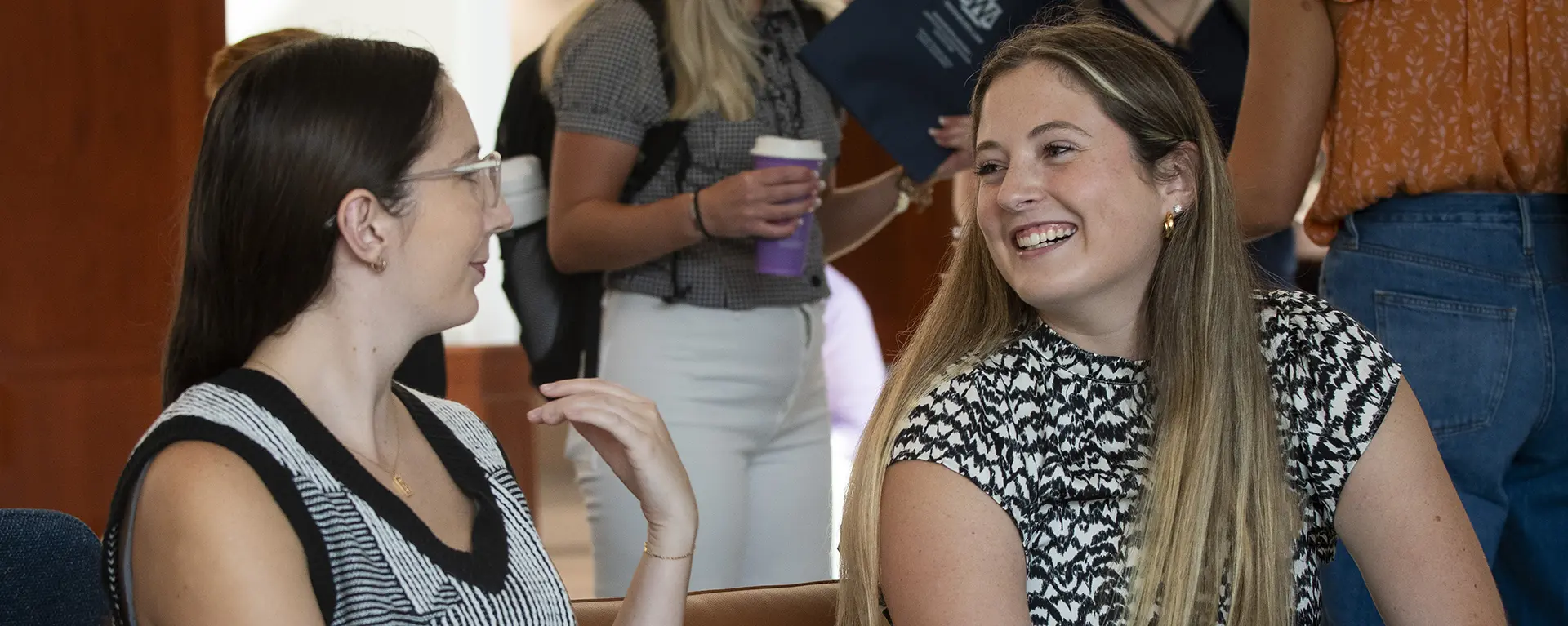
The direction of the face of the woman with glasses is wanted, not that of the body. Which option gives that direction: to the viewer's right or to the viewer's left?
to the viewer's right

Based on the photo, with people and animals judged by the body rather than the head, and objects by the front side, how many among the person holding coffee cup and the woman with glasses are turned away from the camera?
0

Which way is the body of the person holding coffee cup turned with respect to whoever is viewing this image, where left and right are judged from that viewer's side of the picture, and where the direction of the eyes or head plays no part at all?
facing the viewer and to the right of the viewer

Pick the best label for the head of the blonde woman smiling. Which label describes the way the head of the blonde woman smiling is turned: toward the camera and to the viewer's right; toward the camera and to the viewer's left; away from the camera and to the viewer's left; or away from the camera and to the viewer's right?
toward the camera and to the viewer's left

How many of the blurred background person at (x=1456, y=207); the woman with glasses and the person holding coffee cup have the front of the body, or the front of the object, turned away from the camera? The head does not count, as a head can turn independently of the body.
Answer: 1

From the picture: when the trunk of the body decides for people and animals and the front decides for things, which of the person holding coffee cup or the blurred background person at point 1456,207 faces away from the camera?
the blurred background person

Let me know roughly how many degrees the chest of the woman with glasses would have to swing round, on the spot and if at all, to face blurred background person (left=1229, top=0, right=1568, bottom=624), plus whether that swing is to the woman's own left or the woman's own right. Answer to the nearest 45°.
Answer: approximately 45° to the woman's own left

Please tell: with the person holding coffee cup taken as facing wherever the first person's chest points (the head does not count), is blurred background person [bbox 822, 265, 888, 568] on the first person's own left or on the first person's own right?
on the first person's own left

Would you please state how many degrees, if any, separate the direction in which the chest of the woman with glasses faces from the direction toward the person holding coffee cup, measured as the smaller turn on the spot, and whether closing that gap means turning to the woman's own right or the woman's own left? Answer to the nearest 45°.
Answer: approximately 90° to the woman's own left

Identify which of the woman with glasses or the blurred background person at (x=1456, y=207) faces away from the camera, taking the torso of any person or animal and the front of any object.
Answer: the blurred background person

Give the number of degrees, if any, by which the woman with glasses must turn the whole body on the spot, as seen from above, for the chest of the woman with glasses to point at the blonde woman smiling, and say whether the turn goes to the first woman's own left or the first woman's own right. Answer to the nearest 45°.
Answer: approximately 45° to the first woman's own left

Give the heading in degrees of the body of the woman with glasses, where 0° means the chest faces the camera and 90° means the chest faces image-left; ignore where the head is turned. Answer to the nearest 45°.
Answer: approximately 315°

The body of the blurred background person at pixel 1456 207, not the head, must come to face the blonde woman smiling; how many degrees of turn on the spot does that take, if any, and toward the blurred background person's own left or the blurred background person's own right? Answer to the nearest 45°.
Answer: approximately 135° to the blurred background person's own left

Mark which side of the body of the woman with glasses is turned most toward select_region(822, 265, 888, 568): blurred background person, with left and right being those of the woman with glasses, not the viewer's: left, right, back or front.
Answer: left

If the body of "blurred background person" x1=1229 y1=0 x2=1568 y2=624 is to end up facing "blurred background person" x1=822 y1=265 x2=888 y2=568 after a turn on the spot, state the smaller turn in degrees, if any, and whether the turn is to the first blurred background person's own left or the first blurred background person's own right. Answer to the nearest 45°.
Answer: approximately 45° to the first blurred background person's own left

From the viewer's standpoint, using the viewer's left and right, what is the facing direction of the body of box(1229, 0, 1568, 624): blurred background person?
facing away from the viewer
